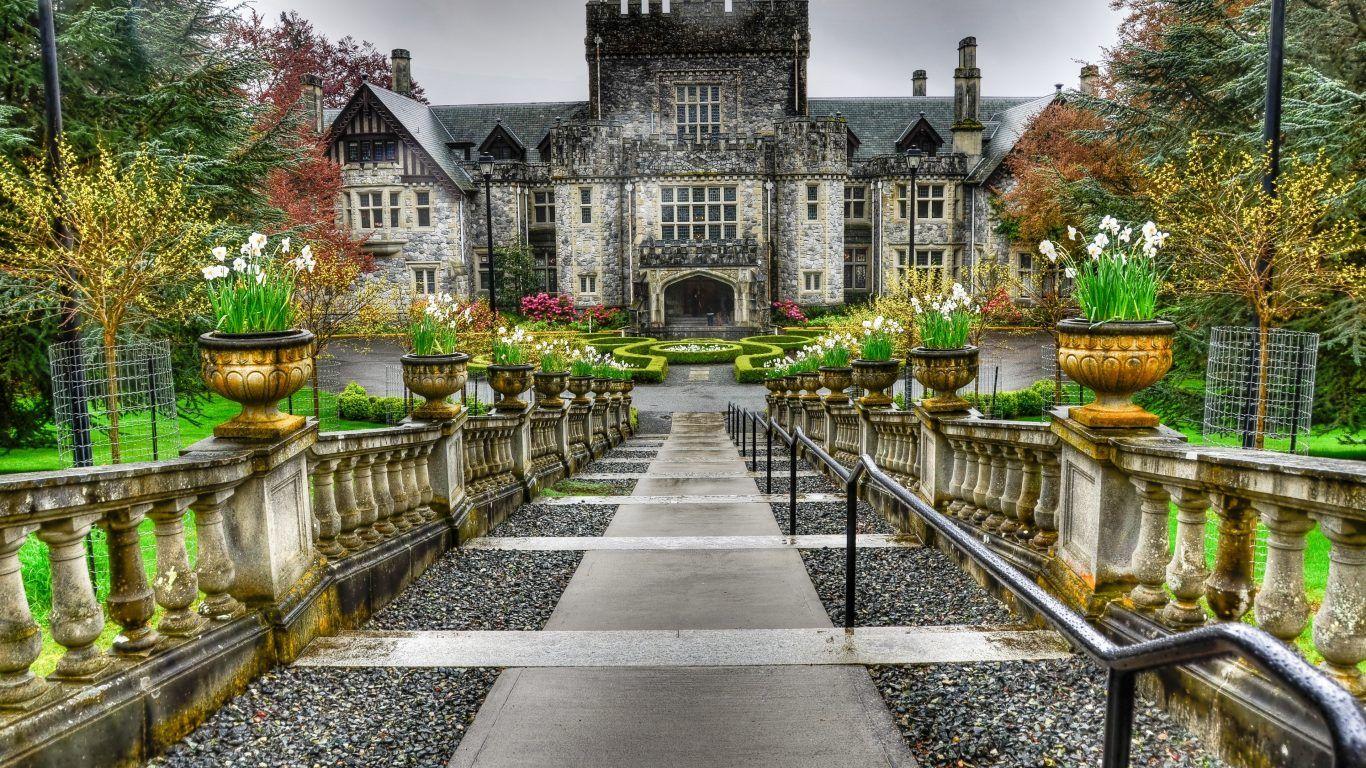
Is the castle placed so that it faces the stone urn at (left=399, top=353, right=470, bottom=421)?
yes

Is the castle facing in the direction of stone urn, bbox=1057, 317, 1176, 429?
yes

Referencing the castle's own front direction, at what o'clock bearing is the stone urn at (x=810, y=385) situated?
The stone urn is roughly at 12 o'clock from the castle.

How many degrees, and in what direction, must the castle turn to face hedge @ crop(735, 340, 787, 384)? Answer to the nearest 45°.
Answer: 0° — it already faces it

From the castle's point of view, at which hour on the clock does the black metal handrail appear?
The black metal handrail is roughly at 12 o'clock from the castle.

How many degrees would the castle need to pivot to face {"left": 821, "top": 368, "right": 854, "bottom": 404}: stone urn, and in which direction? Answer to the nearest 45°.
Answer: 0° — it already faces it

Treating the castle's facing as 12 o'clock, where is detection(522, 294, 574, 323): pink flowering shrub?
The pink flowering shrub is roughly at 2 o'clock from the castle.

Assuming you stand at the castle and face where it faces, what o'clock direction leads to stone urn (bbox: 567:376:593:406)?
The stone urn is roughly at 12 o'clock from the castle.

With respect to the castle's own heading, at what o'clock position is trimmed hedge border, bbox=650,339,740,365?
The trimmed hedge border is roughly at 12 o'clock from the castle.

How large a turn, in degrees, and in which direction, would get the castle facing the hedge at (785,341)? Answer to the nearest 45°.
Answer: approximately 45° to its left

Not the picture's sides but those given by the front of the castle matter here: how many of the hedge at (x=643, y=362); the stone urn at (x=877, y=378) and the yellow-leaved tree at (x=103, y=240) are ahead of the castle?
3

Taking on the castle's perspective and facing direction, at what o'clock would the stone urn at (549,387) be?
The stone urn is roughly at 12 o'clock from the castle.
